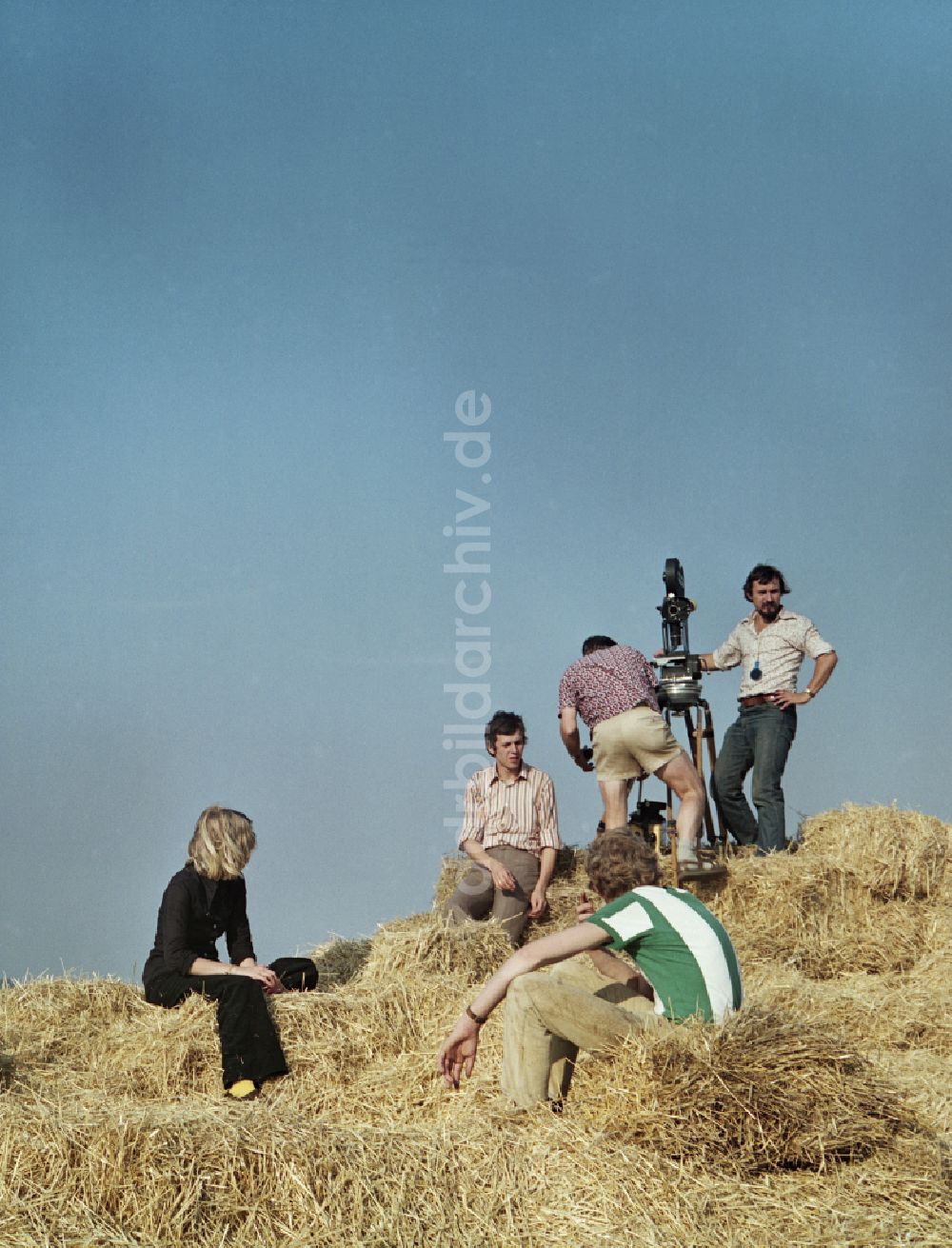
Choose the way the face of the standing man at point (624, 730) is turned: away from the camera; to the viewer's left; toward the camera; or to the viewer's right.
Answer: away from the camera

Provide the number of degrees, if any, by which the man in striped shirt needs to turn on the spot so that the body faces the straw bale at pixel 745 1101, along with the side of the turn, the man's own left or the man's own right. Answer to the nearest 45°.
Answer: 0° — they already face it

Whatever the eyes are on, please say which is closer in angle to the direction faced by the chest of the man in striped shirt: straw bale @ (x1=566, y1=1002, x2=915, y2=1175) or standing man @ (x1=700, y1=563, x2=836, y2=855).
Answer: the straw bale

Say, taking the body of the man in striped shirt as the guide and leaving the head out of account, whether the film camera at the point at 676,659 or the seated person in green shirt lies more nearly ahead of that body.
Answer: the seated person in green shirt

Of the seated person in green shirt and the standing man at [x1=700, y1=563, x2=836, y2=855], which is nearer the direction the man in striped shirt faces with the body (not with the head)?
the seated person in green shirt

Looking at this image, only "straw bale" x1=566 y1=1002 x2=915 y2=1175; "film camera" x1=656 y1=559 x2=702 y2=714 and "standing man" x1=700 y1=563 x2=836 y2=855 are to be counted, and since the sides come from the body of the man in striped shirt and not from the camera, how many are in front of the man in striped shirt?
1

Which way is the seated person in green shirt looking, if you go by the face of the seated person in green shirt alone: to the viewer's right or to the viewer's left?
to the viewer's left

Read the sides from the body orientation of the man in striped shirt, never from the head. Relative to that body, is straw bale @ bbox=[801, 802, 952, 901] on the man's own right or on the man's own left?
on the man's own left
